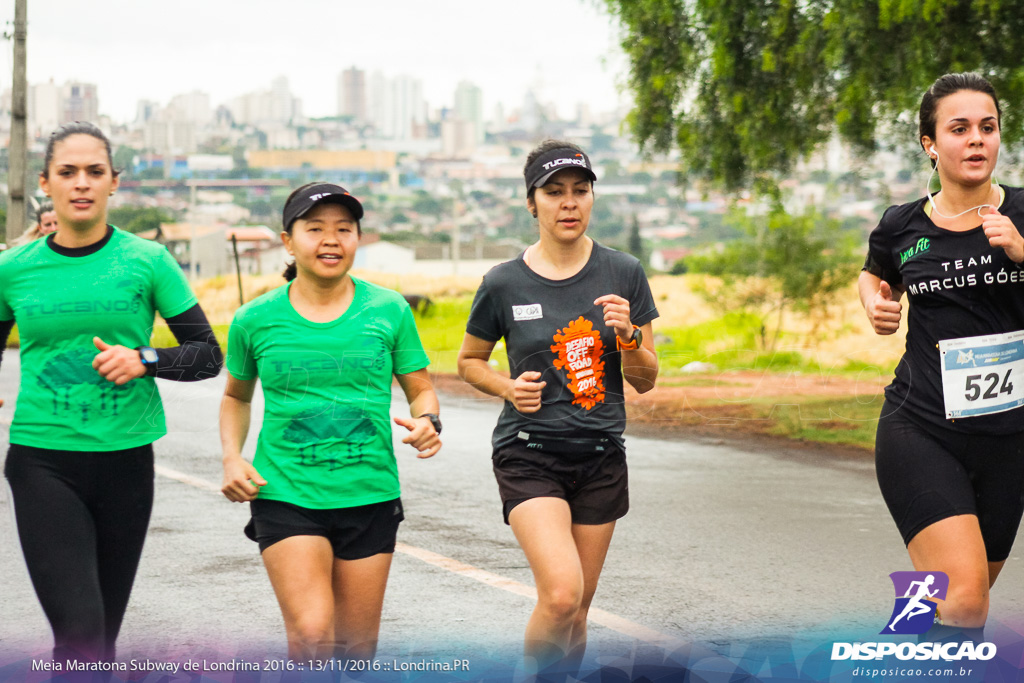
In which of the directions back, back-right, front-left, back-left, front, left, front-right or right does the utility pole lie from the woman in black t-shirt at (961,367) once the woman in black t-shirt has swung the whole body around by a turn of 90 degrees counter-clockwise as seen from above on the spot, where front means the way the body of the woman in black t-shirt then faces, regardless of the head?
left

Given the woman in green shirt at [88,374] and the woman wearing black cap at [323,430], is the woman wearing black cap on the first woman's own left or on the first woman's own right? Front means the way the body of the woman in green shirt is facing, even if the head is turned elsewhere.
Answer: on the first woman's own left

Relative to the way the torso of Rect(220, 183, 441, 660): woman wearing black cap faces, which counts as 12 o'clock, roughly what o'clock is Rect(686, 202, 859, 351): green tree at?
The green tree is roughly at 7 o'clock from the woman wearing black cap.

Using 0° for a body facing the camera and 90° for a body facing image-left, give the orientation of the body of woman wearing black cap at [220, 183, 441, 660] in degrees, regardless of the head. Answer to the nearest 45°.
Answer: approximately 0°

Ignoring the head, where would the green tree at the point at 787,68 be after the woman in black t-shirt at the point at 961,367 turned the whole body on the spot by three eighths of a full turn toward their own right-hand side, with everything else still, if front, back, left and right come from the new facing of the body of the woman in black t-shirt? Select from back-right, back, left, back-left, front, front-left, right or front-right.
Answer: right

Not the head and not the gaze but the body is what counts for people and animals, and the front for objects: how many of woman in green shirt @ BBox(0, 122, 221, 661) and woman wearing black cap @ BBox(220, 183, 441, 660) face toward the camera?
2

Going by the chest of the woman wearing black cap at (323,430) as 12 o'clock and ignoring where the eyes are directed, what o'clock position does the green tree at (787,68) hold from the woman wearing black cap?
The green tree is roughly at 7 o'clock from the woman wearing black cap.

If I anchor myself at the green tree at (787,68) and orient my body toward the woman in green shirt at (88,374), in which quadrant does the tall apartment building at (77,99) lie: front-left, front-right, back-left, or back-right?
back-right

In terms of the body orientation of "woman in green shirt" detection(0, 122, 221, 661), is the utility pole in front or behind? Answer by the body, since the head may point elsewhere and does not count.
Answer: behind

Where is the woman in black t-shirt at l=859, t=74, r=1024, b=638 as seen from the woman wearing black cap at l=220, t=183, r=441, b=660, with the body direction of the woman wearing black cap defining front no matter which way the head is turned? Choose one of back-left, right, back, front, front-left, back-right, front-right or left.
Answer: left
